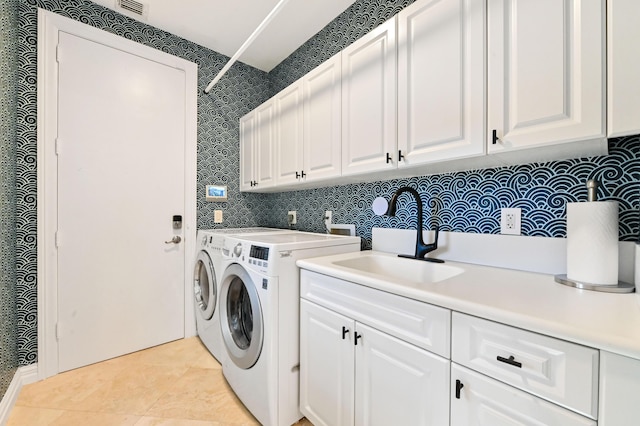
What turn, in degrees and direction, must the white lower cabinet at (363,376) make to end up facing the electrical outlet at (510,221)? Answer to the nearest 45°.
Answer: approximately 180°

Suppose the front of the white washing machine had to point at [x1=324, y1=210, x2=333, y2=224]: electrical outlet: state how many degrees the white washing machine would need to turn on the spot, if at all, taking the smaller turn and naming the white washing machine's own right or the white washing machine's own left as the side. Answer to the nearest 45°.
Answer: approximately 180°

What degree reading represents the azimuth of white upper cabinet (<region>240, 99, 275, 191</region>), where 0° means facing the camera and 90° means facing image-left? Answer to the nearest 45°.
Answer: approximately 45°

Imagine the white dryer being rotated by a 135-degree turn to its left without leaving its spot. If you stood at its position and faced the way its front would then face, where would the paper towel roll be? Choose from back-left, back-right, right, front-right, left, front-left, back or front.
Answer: front

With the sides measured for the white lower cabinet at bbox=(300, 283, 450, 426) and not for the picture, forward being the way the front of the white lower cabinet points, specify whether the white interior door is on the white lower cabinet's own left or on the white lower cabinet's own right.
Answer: on the white lower cabinet's own right

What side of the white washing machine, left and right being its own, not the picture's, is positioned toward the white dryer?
right

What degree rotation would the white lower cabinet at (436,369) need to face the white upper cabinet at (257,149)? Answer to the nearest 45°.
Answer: approximately 90° to its right

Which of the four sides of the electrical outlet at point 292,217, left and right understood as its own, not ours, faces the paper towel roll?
left
